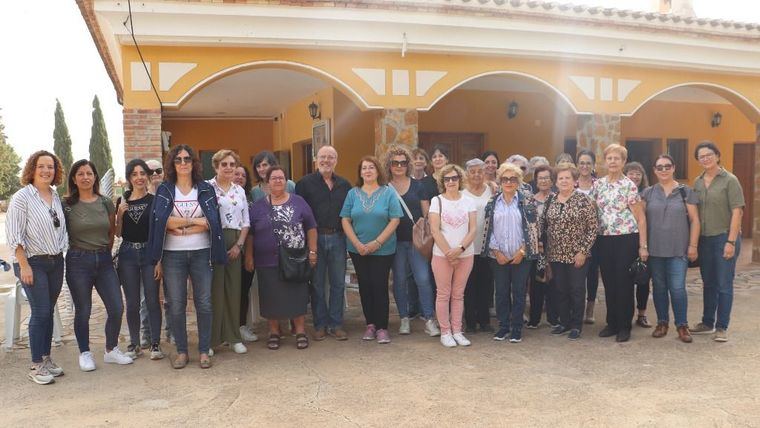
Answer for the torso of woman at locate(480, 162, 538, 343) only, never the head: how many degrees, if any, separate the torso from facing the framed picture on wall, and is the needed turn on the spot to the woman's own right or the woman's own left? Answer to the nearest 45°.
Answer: approximately 135° to the woman's own right

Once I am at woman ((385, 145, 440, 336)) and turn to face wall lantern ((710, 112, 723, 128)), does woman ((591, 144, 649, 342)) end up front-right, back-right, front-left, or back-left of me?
front-right

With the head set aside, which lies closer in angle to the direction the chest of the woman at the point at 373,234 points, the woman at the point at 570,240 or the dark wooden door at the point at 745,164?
the woman

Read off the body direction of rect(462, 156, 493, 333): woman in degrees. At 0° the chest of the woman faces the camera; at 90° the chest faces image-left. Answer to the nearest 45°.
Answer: approximately 0°

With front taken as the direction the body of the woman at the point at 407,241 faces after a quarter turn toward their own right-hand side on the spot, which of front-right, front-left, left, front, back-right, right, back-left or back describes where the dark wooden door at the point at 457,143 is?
right

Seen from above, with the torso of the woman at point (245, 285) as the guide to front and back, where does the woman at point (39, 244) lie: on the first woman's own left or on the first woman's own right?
on the first woman's own right

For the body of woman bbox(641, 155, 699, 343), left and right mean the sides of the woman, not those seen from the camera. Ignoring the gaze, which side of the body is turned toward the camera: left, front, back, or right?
front

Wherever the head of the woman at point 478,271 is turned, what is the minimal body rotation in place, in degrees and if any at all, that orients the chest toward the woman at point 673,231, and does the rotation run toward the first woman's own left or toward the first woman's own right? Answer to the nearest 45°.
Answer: approximately 90° to the first woman's own left

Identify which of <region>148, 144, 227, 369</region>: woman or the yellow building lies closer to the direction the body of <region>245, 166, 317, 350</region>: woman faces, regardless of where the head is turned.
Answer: the woman

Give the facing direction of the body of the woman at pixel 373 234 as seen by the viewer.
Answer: toward the camera

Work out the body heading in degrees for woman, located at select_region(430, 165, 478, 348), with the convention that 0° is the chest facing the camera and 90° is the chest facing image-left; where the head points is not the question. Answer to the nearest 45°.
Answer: approximately 0°

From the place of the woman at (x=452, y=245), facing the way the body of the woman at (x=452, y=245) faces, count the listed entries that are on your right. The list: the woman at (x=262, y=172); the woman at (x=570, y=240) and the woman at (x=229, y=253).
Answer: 2

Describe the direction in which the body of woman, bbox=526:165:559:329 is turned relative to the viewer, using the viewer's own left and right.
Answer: facing the viewer

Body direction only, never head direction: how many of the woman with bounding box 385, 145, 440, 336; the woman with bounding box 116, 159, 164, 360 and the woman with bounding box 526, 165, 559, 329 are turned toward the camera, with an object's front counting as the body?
3

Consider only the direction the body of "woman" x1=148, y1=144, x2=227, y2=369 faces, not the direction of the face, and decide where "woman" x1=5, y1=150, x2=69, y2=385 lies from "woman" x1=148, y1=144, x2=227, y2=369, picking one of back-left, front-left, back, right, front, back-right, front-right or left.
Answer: right
